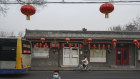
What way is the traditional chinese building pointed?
toward the camera

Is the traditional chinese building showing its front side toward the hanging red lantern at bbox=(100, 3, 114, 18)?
yes

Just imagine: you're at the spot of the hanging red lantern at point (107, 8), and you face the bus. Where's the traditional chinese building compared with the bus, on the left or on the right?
right

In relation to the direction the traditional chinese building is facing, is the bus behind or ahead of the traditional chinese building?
ahead
